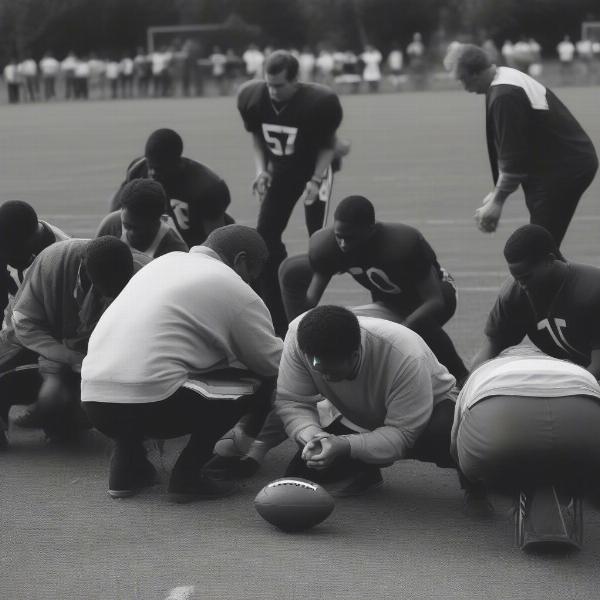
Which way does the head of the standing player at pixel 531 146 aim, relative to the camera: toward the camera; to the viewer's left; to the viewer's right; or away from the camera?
to the viewer's left

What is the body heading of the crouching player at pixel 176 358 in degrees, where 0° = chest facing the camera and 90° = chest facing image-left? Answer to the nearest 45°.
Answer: approximately 225°

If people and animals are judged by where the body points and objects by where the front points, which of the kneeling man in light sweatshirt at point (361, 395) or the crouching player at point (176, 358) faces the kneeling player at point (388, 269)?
the crouching player

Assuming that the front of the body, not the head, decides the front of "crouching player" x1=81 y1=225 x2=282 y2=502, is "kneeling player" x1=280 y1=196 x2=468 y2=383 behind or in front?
in front

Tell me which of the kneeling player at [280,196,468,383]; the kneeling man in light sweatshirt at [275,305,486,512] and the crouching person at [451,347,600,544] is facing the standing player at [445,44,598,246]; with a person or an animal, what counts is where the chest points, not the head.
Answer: the crouching person

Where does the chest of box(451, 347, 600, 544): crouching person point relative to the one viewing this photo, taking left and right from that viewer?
facing away from the viewer

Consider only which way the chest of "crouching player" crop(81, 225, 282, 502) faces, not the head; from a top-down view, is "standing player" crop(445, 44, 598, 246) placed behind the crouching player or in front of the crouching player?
in front

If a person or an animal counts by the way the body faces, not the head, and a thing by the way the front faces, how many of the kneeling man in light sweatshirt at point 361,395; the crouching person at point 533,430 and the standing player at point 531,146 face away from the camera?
1

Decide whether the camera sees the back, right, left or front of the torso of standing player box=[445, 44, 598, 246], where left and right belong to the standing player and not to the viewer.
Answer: left

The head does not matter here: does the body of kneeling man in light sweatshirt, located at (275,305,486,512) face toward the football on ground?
yes

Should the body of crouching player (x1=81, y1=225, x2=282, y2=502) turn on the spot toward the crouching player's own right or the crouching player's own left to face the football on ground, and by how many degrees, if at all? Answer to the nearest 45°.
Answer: approximately 90° to the crouching player's own right

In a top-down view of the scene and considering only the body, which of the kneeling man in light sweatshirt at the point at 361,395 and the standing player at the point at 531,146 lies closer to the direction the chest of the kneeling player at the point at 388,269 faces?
the kneeling man in light sweatshirt

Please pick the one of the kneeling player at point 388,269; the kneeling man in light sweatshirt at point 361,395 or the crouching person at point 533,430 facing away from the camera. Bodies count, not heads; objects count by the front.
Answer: the crouching person

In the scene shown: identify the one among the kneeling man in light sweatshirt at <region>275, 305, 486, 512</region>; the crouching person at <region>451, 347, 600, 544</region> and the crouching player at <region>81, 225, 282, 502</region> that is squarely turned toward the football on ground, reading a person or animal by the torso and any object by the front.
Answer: the kneeling man in light sweatshirt

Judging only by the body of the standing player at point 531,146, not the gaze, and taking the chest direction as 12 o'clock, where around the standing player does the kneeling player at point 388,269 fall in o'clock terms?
The kneeling player is roughly at 10 o'clock from the standing player.

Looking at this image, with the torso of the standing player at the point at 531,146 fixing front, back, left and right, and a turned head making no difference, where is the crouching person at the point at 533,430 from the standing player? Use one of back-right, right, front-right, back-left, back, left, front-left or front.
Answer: left
